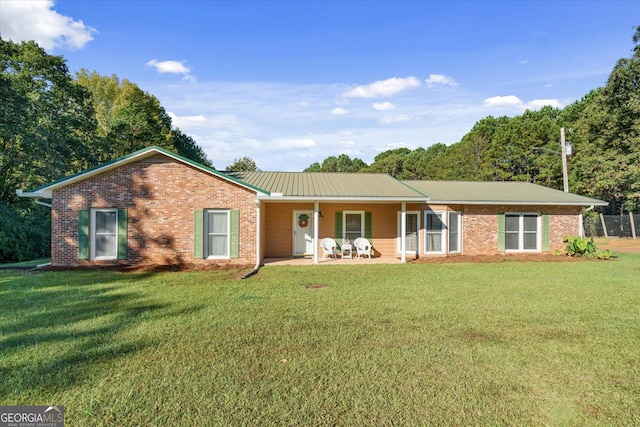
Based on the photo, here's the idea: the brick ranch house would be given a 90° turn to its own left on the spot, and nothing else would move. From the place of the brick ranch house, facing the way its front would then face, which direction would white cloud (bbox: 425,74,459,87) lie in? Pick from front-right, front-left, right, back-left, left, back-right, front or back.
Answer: front-left

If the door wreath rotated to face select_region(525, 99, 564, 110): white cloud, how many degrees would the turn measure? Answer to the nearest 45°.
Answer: approximately 135° to its left

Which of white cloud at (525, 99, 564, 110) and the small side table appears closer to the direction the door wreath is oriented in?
the small side table

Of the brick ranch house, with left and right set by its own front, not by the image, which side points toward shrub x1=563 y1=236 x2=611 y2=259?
left

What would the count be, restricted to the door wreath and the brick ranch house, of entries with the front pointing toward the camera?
2

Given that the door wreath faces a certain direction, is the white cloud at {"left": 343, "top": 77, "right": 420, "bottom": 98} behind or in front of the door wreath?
behind

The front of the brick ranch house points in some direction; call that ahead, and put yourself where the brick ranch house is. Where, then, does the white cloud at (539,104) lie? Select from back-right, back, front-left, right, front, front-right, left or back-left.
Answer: back-left

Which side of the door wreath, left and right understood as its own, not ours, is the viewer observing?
front

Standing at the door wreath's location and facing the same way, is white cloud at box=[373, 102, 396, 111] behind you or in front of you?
behind

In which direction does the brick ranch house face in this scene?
toward the camera

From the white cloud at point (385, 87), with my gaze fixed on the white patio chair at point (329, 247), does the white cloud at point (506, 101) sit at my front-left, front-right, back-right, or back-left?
back-left

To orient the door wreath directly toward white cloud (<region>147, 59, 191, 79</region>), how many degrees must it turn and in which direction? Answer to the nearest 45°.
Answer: approximately 135° to its right
